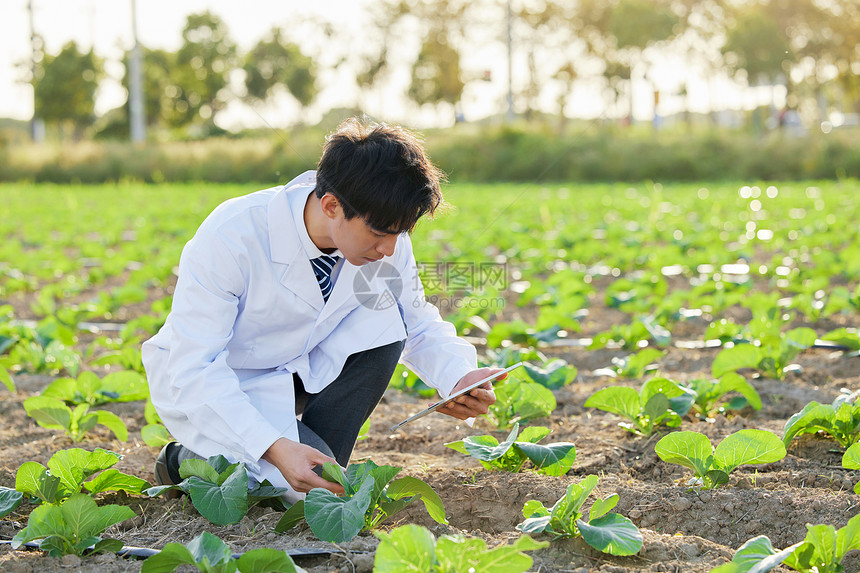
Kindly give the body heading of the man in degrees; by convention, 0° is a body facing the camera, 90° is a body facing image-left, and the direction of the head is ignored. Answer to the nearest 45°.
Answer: approximately 315°

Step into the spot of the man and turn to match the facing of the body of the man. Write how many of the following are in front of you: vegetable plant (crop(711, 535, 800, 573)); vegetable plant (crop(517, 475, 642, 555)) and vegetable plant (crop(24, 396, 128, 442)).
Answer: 2

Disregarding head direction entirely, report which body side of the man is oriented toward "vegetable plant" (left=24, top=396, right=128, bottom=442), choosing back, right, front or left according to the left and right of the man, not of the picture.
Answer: back

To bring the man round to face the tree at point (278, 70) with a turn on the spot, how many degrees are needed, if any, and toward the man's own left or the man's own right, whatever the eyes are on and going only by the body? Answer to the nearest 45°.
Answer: approximately 135° to the man's own left

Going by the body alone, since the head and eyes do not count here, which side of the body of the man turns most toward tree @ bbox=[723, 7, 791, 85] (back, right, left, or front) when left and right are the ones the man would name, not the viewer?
left

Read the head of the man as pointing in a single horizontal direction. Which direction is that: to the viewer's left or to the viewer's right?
to the viewer's right

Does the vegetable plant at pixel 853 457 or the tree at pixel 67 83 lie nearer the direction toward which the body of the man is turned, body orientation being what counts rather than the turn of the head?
the vegetable plant

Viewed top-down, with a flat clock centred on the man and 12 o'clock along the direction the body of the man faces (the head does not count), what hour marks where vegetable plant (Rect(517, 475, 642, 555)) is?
The vegetable plant is roughly at 12 o'clock from the man.

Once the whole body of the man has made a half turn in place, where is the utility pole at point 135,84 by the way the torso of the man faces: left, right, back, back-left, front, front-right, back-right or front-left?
front-right
